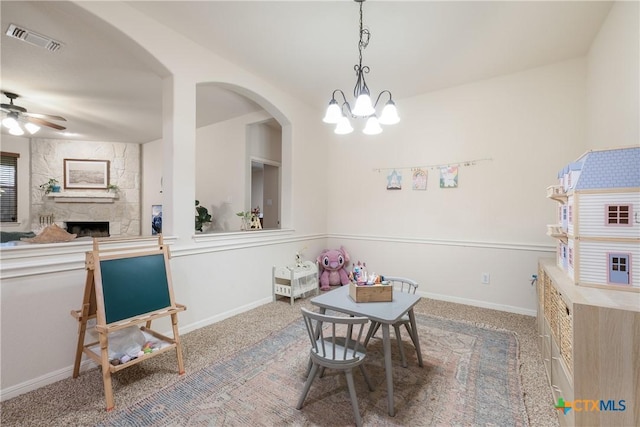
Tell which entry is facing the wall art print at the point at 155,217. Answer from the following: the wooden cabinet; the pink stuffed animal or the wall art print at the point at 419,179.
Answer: the wooden cabinet

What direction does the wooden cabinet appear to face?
to the viewer's left

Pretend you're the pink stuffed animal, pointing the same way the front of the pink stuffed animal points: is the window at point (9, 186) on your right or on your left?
on your right

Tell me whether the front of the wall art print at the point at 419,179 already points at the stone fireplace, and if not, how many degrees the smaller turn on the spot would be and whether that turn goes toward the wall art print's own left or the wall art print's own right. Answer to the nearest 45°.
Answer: approximately 90° to the wall art print's own right

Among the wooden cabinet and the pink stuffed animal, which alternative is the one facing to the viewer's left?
the wooden cabinet

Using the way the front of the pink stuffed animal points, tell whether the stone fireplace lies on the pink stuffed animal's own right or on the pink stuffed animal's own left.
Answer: on the pink stuffed animal's own right

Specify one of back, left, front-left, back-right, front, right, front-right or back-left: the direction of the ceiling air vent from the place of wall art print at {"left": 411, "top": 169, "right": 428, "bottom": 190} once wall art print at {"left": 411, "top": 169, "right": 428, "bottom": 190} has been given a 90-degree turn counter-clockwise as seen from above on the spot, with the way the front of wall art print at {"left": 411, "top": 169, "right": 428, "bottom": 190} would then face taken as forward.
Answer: back-right

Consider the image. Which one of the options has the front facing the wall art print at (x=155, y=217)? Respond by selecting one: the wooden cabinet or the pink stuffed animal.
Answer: the wooden cabinet

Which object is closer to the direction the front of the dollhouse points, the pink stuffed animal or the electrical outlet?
the pink stuffed animal

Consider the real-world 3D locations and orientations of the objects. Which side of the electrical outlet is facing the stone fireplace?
right
